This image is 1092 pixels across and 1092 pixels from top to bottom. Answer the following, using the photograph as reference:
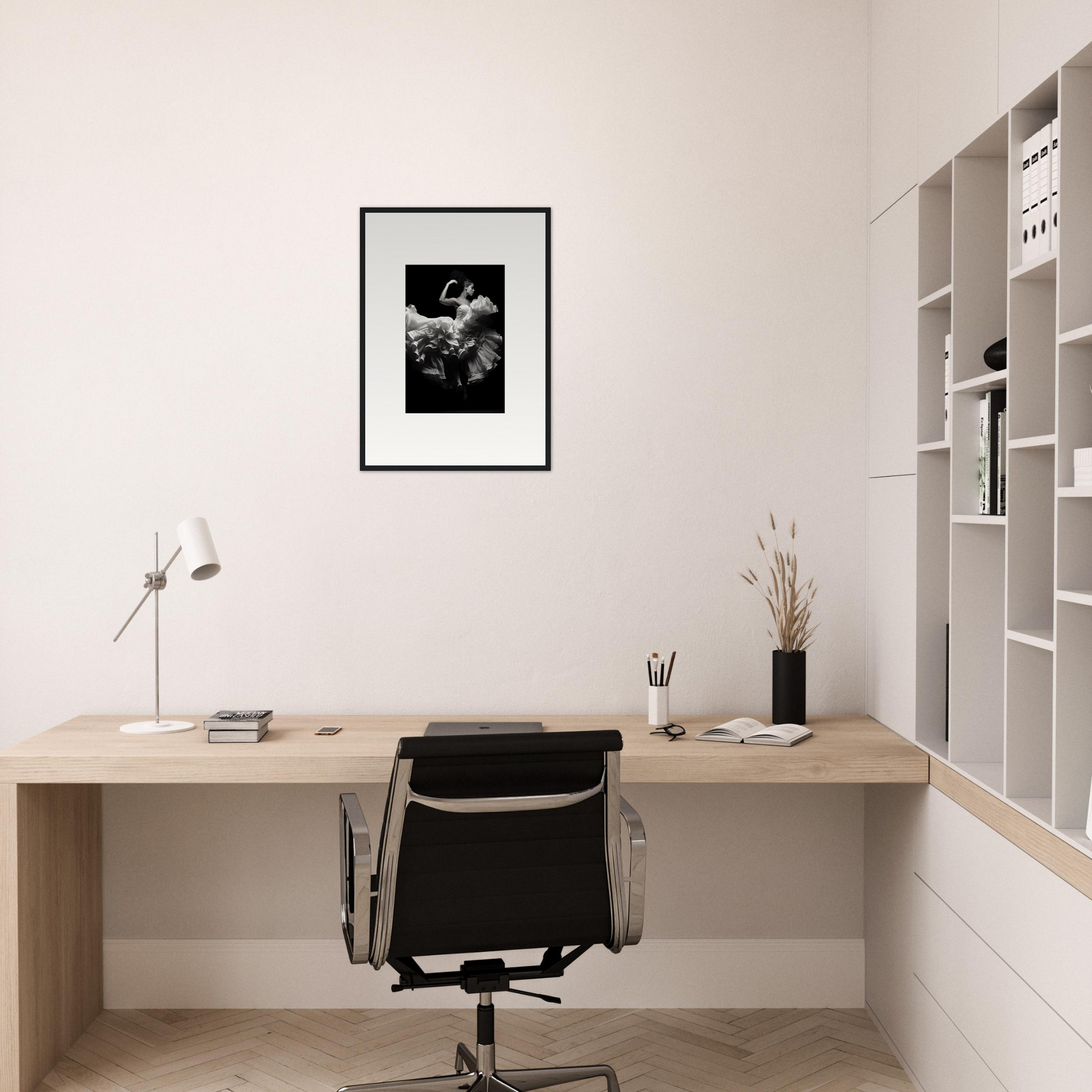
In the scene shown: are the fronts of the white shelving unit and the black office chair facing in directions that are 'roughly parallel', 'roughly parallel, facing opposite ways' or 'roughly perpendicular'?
roughly perpendicular

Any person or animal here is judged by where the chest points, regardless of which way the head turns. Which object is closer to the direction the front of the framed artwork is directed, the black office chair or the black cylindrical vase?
the black office chair

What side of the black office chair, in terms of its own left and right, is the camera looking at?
back

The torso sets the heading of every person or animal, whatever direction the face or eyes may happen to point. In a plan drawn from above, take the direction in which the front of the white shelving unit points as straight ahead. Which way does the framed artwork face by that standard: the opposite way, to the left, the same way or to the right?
to the left

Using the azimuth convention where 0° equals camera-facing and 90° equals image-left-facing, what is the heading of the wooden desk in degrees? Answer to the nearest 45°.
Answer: approximately 0°

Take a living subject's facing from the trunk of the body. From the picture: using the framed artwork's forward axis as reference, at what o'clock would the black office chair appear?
The black office chair is roughly at 12 o'clock from the framed artwork.

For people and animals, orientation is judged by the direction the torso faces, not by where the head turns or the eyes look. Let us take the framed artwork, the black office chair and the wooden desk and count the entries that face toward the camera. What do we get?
2
